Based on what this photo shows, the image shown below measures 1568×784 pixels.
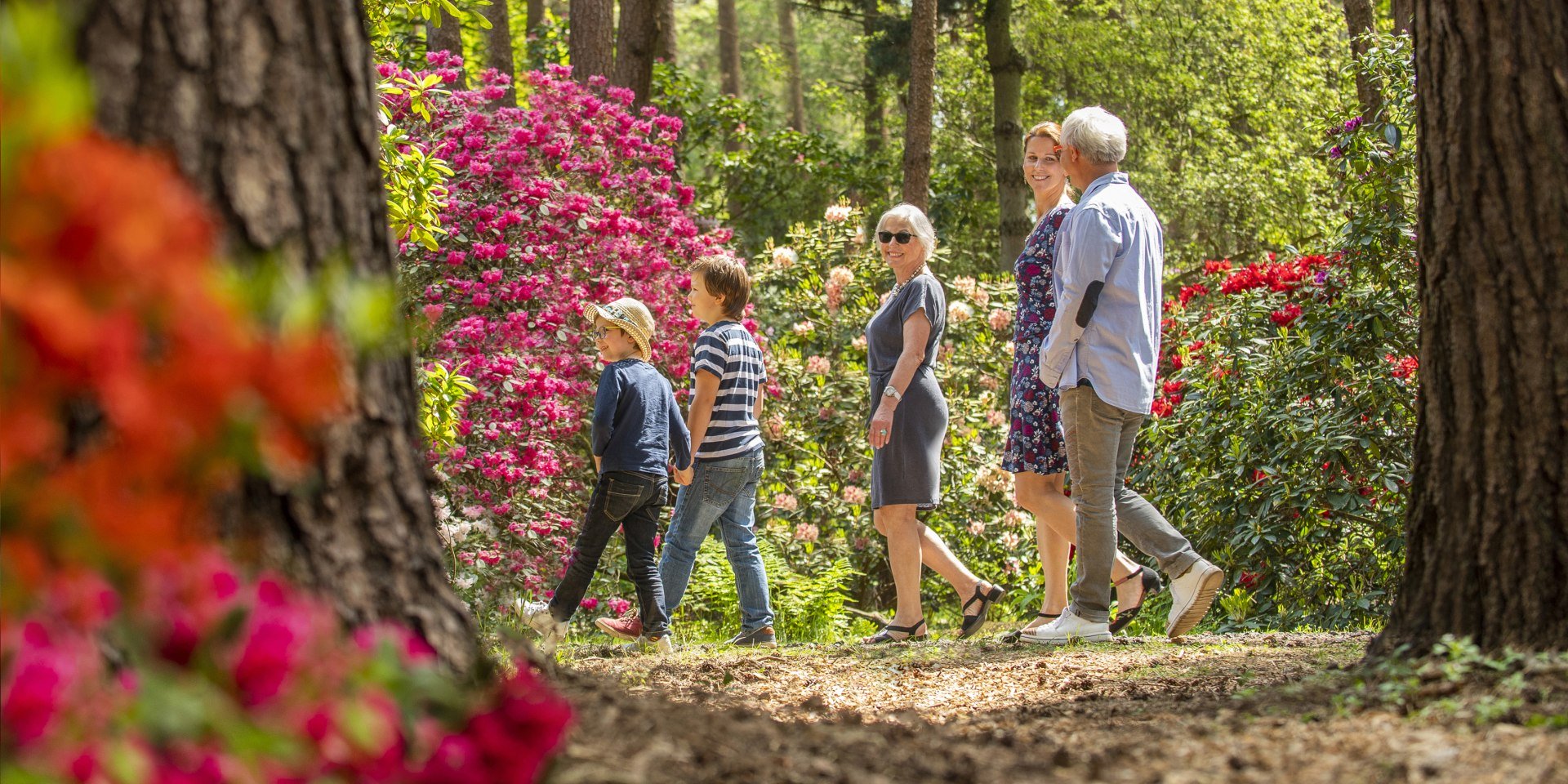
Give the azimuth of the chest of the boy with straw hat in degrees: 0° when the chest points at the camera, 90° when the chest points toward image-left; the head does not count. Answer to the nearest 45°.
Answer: approximately 135°

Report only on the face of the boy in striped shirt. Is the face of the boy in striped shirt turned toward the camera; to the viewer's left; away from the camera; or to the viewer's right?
to the viewer's left

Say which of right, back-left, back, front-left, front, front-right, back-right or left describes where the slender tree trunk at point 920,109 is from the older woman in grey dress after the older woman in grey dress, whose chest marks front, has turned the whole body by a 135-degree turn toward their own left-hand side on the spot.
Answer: back-left

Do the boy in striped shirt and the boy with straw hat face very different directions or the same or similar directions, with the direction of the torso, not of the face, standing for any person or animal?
same or similar directions

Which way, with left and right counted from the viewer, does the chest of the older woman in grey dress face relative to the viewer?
facing to the left of the viewer

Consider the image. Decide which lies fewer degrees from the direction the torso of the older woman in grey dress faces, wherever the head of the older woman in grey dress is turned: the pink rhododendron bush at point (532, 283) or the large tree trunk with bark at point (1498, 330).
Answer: the pink rhododendron bush

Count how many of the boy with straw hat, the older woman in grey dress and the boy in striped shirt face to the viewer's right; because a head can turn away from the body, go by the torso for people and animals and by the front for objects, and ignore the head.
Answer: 0

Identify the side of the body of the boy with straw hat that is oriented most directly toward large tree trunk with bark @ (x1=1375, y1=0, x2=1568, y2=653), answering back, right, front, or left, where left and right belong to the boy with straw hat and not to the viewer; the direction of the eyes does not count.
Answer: back

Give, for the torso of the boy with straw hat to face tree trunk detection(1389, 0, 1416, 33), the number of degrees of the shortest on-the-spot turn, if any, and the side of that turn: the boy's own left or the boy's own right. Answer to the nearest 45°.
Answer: approximately 90° to the boy's own right

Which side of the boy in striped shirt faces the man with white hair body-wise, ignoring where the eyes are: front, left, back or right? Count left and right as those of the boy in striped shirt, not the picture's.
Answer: back

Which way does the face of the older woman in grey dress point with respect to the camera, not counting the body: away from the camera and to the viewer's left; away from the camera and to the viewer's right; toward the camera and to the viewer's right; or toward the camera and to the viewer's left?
toward the camera and to the viewer's left

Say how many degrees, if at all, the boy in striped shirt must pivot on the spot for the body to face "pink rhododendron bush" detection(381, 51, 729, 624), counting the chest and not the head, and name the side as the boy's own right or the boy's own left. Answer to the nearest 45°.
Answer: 0° — they already face it

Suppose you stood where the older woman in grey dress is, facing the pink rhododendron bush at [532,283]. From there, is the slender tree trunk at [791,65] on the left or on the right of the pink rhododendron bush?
right

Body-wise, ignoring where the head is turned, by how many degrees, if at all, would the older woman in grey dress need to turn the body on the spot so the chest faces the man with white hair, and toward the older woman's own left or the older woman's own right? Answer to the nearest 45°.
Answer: approximately 135° to the older woman's own left

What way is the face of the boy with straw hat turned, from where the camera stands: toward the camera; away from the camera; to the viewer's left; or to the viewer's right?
to the viewer's left

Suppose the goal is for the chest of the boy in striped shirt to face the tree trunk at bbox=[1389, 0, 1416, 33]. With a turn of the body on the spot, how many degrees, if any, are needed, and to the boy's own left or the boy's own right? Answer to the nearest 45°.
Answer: approximately 90° to the boy's own right

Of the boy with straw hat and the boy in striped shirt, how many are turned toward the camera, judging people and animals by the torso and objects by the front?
0

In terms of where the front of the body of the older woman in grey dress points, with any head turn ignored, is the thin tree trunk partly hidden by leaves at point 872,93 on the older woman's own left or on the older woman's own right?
on the older woman's own right
